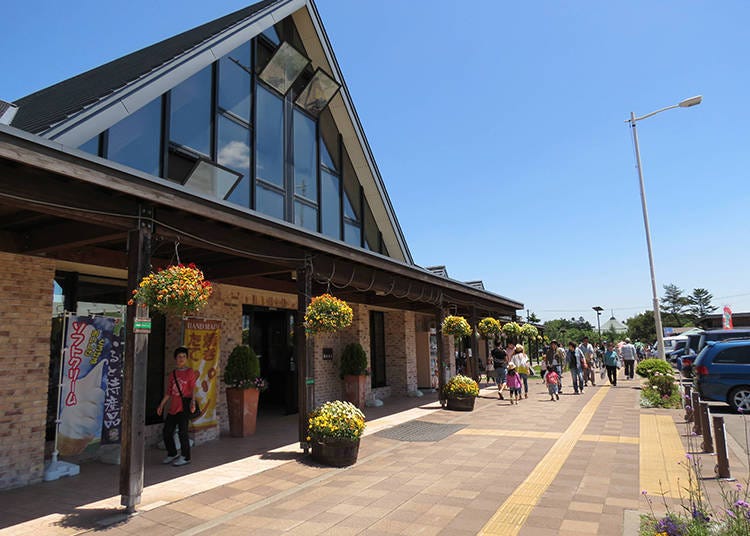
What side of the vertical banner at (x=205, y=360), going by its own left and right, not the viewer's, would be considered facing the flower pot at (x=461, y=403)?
left

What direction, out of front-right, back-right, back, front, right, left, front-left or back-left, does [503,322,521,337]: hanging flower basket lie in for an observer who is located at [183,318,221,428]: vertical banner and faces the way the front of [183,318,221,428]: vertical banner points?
back-left

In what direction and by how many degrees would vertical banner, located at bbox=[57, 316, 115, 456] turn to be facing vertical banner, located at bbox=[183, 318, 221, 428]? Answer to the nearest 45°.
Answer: approximately 135° to its left

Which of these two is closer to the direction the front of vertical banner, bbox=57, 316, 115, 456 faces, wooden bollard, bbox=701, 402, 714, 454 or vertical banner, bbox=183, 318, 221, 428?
the wooden bollard

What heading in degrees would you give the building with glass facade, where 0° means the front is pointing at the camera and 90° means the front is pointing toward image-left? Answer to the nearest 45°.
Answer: approximately 315°

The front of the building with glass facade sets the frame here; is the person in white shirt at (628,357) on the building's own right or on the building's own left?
on the building's own left

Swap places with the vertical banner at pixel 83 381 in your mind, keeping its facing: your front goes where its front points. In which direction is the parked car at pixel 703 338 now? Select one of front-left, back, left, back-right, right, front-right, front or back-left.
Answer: left

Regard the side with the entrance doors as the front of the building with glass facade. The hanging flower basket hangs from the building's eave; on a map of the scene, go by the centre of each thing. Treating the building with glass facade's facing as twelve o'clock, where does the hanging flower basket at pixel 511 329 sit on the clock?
The hanging flower basket is roughly at 9 o'clock from the building with glass facade.
